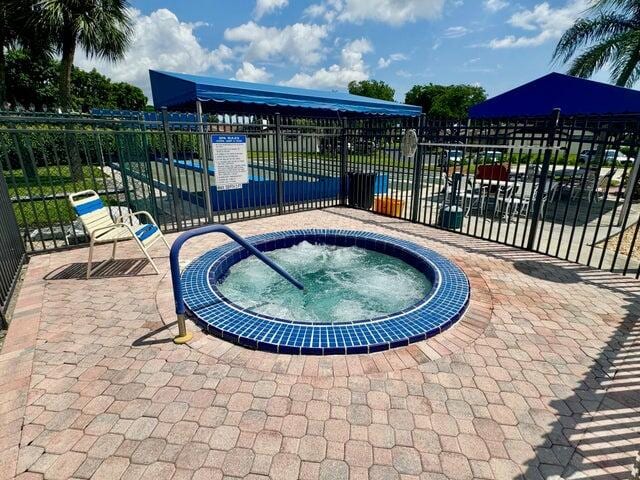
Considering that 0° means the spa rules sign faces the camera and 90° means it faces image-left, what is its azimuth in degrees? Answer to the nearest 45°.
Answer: approximately 0°

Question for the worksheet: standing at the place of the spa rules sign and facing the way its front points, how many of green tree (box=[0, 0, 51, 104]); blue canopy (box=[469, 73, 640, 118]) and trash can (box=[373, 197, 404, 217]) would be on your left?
2

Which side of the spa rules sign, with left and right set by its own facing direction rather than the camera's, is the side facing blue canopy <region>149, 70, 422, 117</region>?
back

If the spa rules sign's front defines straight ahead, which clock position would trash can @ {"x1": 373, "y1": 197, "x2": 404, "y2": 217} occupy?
The trash can is roughly at 9 o'clock from the spa rules sign.

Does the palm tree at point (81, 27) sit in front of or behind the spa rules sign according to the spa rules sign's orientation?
behind

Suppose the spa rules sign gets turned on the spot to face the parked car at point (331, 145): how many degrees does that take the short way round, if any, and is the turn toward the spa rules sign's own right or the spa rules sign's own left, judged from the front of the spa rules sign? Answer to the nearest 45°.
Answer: approximately 135° to the spa rules sign's own left

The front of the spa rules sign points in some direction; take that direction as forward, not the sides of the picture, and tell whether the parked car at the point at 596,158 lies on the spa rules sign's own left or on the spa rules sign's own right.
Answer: on the spa rules sign's own left

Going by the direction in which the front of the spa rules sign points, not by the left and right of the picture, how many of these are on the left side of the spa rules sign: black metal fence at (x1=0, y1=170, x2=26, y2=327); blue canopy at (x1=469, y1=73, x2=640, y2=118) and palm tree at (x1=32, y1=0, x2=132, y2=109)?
1
